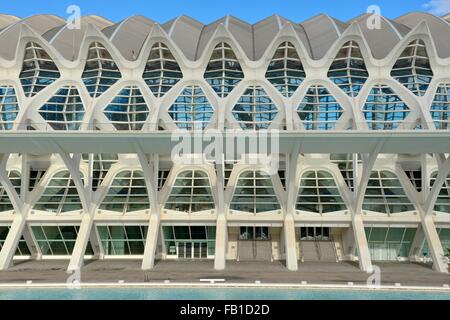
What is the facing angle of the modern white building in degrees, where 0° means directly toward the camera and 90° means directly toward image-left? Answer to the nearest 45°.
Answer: approximately 0°
